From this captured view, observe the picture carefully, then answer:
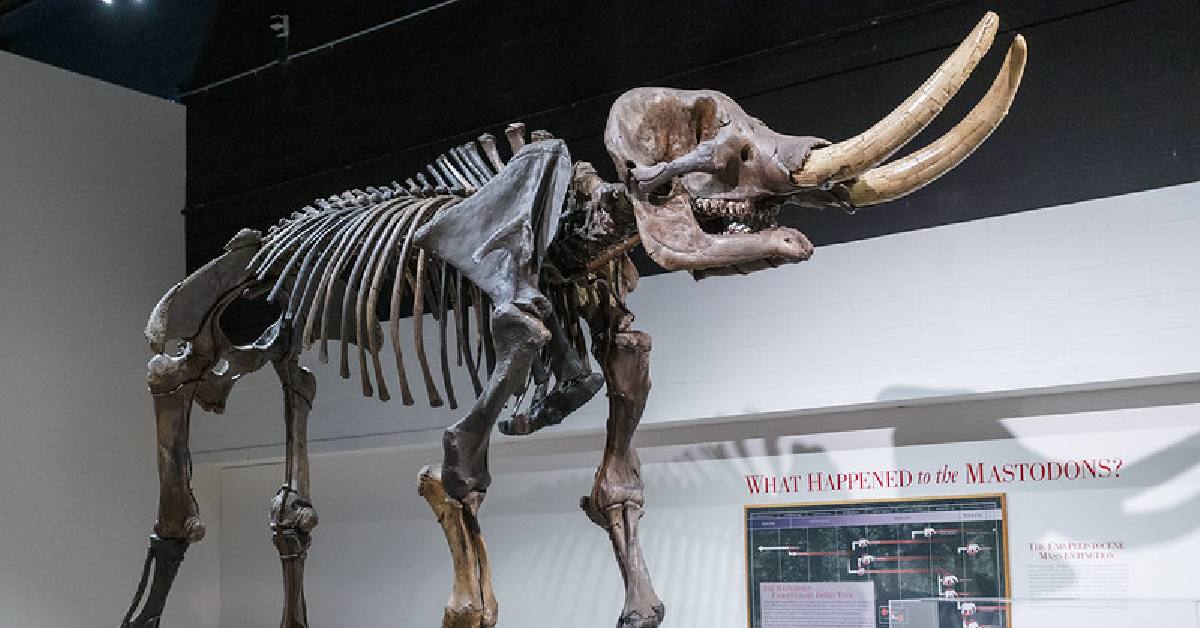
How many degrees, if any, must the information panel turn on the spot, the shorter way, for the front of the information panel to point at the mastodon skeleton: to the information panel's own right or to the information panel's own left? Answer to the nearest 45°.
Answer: approximately 45° to the information panel's own right

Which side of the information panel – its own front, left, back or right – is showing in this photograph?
front

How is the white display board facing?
toward the camera

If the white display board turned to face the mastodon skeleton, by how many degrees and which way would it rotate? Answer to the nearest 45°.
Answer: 0° — it already faces it
